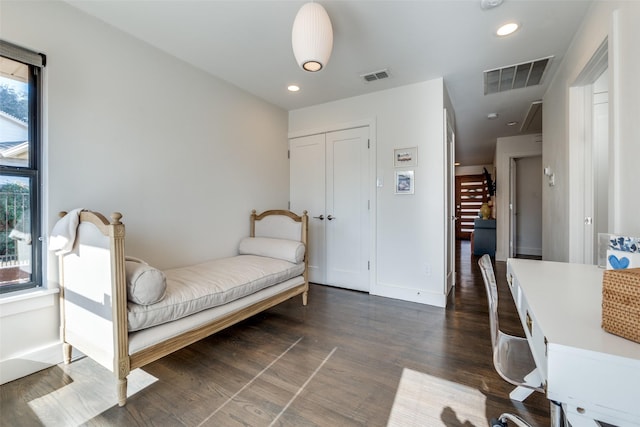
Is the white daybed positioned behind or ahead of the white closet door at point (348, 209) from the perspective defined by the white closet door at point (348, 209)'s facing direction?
ahead

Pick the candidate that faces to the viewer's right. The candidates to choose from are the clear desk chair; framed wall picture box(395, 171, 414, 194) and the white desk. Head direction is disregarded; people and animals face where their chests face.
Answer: the clear desk chair

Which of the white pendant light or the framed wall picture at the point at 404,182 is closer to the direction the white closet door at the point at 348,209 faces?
the white pendant light

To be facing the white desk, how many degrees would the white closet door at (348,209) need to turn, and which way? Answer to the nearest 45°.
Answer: approximately 45° to its left

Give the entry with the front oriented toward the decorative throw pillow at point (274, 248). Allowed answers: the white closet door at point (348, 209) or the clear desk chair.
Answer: the white closet door

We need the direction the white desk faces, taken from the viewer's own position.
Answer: facing to the left of the viewer

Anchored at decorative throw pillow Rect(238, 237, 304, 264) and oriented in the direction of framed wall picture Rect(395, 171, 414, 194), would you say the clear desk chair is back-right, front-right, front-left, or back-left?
front-right

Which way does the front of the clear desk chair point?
to the viewer's right

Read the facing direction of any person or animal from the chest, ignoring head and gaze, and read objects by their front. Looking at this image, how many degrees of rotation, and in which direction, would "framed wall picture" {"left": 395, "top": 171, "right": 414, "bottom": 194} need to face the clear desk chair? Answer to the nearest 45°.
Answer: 0° — it already faces it

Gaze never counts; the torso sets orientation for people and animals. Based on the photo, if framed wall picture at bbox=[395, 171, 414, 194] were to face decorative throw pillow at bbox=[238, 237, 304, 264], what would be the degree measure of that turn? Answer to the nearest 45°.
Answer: approximately 45° to its right

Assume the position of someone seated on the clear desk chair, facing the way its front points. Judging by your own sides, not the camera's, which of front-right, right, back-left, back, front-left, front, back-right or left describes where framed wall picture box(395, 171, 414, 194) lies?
back-left

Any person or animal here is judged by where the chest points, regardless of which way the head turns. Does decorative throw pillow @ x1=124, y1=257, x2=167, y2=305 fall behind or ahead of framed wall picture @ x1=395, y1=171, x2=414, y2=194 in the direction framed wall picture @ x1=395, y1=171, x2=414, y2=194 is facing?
ahead

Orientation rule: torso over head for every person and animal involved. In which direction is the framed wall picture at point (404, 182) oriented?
toward the camera

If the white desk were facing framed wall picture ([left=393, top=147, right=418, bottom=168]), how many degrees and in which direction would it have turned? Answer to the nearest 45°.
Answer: approximately 45° to its right
